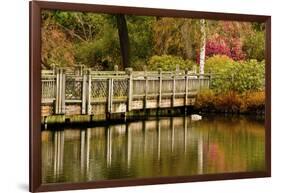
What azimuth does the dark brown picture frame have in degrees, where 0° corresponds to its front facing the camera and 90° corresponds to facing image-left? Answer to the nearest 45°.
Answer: approximately 315°
